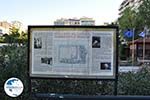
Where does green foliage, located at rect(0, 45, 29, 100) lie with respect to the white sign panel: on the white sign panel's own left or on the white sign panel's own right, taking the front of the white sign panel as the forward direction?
on the white sign panel's own right

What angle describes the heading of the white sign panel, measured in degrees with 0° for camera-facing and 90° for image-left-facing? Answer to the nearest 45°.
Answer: approximately 0°
